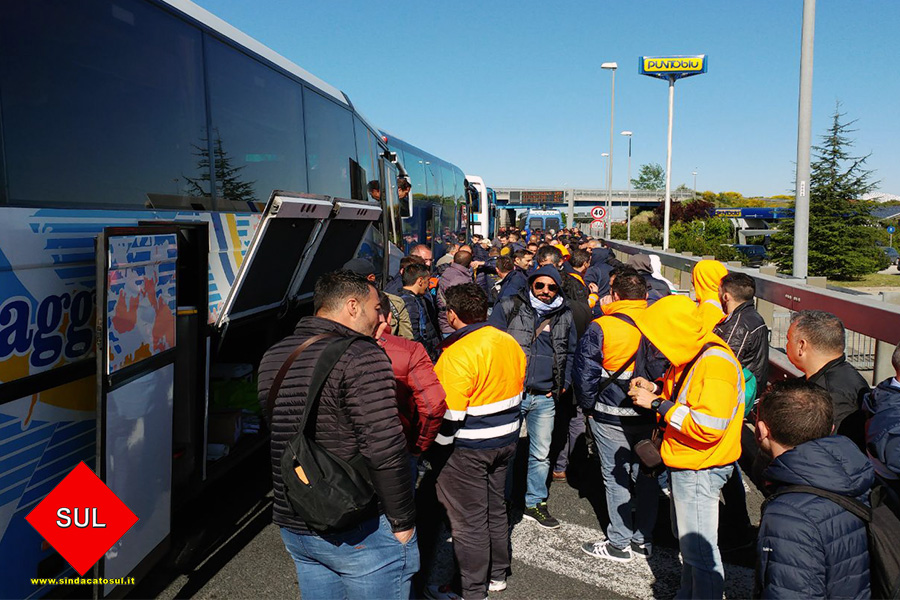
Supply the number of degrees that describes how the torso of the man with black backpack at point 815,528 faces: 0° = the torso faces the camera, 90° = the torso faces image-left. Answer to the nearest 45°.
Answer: approximately 135°

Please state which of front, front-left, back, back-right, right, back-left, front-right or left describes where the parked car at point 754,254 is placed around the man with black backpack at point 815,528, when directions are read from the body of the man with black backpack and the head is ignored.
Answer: front-right

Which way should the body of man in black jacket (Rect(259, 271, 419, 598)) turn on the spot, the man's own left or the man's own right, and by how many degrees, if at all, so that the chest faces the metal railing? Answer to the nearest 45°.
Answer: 0° — they already face it

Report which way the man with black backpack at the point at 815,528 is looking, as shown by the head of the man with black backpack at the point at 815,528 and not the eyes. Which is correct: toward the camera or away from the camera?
away from the camera

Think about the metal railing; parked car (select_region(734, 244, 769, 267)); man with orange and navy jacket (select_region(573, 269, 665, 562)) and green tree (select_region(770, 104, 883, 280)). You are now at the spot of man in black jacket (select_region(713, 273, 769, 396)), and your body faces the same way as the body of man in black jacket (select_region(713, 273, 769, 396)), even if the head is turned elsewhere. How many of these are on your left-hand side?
1

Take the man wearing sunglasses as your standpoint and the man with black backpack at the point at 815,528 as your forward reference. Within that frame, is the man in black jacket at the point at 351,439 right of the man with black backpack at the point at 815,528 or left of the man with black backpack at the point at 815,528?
right

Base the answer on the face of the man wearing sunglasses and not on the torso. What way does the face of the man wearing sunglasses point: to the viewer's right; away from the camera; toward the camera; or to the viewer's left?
toward the camera

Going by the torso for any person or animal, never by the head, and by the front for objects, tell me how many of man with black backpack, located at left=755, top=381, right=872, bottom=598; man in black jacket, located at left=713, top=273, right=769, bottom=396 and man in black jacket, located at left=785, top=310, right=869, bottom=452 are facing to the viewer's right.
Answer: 0

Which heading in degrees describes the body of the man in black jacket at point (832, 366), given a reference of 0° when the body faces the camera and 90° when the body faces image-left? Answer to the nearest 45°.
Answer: approximately 135°

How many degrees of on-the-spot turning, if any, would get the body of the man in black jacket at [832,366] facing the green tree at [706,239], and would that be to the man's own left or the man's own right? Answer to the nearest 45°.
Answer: approximately 45° to the man's own right

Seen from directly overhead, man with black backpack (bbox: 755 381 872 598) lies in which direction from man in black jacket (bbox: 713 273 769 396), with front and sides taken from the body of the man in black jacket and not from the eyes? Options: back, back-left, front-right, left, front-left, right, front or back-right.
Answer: back-left

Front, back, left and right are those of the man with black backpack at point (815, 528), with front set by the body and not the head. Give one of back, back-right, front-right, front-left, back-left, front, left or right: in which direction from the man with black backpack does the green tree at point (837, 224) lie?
front-right

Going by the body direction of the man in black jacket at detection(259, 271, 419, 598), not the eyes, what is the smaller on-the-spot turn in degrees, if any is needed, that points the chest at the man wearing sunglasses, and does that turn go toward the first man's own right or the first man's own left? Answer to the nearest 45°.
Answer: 0° — they already face them

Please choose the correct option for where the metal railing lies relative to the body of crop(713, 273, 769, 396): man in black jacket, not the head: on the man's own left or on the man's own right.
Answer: on the man's own right

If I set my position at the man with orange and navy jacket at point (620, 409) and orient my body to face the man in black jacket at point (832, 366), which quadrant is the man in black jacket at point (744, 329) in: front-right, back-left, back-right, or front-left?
front-left

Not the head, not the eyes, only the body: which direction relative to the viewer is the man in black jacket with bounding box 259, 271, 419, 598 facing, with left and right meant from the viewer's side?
facing away from the viewer and to the right of the viewer

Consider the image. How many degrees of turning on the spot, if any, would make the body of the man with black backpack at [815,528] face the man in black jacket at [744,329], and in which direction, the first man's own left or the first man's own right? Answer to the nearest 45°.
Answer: approximately 45° to the first man's own right

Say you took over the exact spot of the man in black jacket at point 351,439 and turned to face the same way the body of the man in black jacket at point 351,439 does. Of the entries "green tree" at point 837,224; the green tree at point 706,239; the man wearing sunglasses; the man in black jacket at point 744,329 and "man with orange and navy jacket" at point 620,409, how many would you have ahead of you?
5
